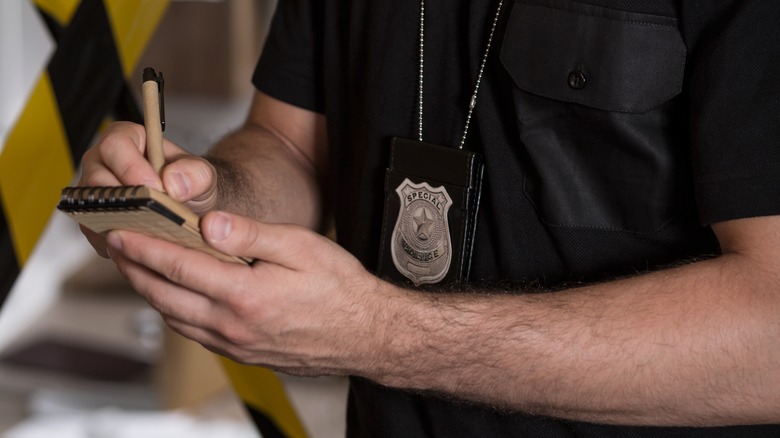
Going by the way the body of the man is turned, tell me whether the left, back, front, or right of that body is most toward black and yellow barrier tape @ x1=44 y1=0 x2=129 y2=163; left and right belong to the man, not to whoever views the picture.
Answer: right

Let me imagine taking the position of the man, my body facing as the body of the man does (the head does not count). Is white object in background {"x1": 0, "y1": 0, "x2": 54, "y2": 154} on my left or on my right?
on my right

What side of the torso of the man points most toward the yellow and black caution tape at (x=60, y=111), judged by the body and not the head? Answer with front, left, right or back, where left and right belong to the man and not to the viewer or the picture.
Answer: right

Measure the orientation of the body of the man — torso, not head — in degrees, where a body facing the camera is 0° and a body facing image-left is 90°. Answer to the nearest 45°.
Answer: approximately 45°
